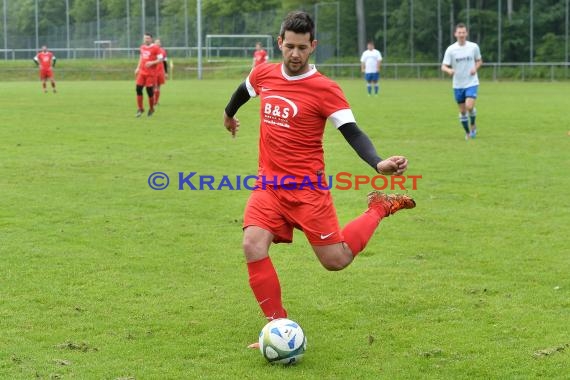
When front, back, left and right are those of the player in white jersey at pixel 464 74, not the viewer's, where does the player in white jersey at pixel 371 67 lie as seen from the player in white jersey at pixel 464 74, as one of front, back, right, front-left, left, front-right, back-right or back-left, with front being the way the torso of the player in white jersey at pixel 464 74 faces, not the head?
back

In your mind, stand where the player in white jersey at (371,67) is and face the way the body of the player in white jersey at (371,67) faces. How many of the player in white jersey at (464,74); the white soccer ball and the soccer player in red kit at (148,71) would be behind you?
0

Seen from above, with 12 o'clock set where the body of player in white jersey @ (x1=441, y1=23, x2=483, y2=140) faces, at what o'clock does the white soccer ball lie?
The white soccer ball is roughly at 12 o'clock from the player in white jersey.

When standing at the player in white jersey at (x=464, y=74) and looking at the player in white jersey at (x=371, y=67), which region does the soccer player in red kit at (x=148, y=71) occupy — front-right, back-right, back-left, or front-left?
front-left

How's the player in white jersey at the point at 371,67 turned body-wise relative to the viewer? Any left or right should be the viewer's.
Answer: facing the viewer

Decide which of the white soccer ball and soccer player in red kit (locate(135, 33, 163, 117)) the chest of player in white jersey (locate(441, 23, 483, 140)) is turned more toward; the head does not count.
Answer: the white soccer ball

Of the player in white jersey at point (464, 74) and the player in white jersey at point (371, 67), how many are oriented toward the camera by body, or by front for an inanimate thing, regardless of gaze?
2

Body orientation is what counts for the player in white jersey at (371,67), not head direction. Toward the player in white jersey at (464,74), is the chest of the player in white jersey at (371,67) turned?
yes

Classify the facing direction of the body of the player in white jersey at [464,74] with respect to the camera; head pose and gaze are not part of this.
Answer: toward the camera

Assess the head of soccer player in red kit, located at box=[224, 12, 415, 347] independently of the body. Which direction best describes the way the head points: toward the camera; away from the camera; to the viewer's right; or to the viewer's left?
toward the camera

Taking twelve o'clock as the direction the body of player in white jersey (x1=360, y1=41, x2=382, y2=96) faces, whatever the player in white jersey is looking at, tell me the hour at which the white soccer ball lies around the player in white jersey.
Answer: The white soccer ball is roughly at 12 o'clock from the player in white jersey.

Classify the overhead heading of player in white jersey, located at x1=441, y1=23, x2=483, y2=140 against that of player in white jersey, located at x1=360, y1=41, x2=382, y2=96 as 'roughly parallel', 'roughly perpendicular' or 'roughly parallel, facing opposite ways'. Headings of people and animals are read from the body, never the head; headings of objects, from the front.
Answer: roughly parallel

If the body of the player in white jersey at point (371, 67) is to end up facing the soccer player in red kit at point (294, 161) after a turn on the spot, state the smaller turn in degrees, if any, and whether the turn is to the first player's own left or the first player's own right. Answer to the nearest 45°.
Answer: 0° — they already face them

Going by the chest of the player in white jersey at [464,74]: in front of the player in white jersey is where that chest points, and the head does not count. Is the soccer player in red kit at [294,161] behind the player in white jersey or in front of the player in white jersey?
in front
